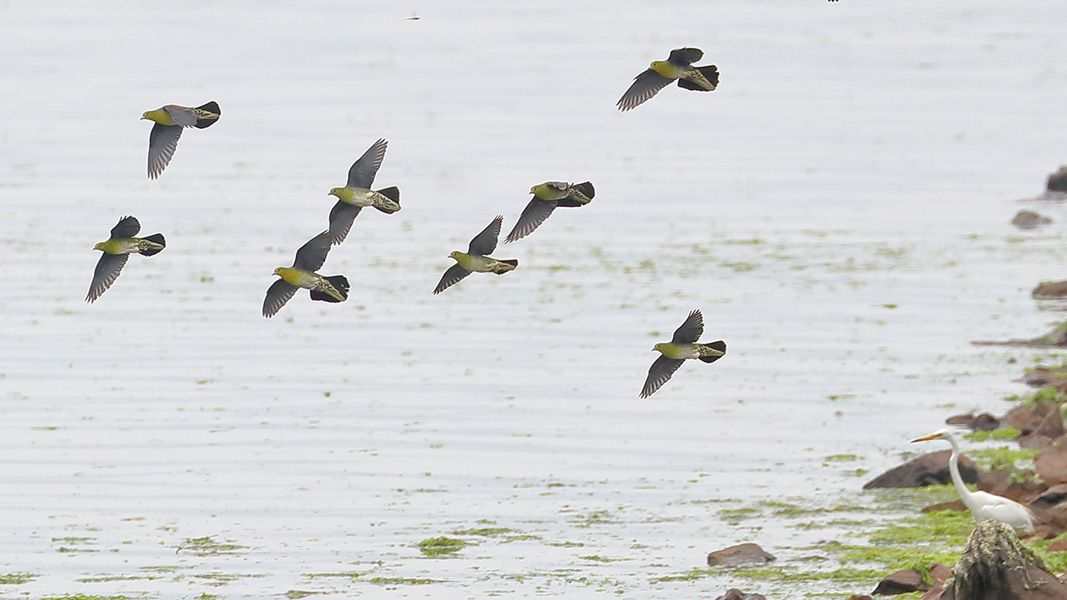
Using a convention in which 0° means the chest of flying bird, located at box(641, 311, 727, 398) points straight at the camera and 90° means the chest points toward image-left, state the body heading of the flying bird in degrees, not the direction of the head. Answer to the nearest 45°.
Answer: approximately 90°

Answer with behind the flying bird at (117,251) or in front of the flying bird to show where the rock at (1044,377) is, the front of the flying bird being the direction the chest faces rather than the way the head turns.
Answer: behind

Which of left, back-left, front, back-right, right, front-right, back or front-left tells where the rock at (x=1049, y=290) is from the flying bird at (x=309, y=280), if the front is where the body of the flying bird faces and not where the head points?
back-right

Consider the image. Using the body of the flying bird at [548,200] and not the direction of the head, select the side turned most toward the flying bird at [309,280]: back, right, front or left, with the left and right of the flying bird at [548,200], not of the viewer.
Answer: front

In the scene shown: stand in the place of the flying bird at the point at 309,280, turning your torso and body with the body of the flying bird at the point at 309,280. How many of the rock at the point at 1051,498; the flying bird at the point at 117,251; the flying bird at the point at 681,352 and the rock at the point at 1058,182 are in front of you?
1

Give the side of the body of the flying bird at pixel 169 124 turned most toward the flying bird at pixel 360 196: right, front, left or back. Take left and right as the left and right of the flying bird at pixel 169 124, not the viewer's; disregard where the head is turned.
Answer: back

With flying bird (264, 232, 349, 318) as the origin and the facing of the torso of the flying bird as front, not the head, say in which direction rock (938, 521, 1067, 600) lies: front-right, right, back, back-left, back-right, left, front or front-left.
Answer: back

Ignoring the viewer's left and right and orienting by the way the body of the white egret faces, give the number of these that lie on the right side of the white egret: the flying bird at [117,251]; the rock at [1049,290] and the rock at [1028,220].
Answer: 2

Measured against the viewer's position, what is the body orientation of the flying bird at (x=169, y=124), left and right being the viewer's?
facing to the left of the viewer

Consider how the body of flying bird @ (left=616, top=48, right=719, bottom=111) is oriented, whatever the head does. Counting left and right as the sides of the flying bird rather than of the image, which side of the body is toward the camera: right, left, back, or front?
left

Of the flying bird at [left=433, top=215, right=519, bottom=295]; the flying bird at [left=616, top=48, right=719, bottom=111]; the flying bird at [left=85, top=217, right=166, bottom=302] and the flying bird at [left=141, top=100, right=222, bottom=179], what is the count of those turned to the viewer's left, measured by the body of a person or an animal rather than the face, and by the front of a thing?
4

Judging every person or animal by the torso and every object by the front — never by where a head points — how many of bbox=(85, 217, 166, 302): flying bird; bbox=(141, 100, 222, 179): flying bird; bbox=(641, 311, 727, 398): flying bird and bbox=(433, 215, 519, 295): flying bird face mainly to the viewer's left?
4

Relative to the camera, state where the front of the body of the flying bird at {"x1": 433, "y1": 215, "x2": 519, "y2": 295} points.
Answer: to the viewer's left

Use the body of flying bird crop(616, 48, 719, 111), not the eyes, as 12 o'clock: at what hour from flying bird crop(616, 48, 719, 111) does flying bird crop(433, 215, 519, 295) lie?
flying bird crop(433, 215, 519, 295) is roughly at 12 o'clock from flying bird crop(616, 48, 719, 111).

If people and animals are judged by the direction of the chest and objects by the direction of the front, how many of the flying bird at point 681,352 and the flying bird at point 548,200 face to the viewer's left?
2

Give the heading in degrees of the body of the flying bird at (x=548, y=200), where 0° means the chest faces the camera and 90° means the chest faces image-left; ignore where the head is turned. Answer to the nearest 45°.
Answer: approximately 90°
